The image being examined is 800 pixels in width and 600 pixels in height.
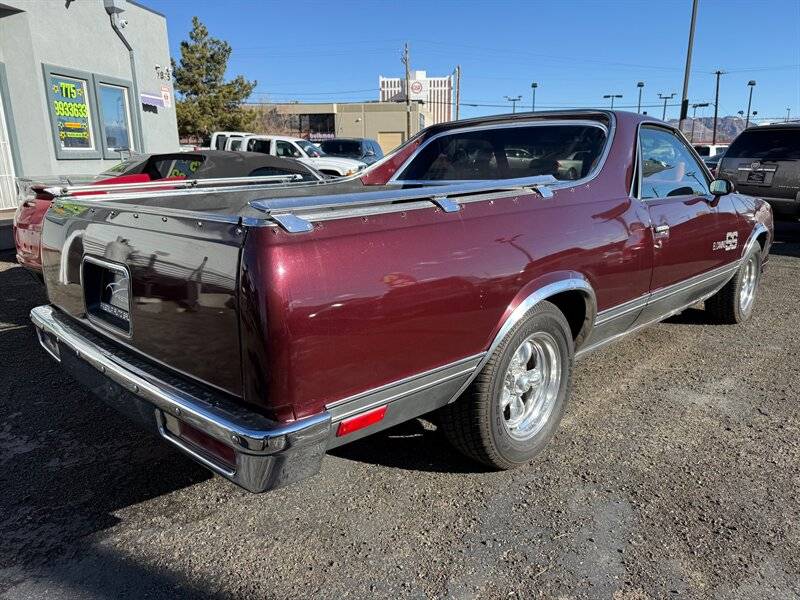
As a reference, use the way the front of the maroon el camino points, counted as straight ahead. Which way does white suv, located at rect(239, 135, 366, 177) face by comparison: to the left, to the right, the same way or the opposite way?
to the right

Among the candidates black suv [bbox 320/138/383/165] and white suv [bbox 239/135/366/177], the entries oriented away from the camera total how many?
0

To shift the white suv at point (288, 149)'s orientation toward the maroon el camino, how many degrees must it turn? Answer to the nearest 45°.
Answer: approximately 45° to its right

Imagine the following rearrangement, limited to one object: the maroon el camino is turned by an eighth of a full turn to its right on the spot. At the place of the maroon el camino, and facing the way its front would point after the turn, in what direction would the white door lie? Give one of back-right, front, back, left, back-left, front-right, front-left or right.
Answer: back-left

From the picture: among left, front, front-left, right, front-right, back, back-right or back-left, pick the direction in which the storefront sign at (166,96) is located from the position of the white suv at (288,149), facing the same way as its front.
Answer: back-right

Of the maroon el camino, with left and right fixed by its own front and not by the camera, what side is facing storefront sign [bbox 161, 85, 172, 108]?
left

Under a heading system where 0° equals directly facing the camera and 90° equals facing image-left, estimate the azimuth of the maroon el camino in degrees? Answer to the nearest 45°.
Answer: approximately 225°

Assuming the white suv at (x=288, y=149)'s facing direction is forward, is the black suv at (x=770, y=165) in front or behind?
in front

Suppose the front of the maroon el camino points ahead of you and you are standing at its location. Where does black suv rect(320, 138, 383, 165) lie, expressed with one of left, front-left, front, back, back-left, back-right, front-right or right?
front-left

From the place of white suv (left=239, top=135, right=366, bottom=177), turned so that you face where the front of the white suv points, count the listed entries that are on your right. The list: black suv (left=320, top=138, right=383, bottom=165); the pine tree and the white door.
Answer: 1

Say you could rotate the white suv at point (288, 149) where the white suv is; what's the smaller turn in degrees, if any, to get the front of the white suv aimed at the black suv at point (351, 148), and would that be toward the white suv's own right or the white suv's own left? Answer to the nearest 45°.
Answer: approximately 90° to the white suv's own left
